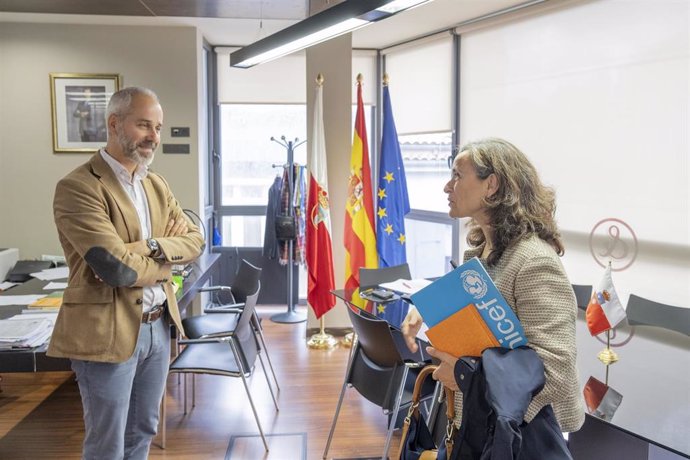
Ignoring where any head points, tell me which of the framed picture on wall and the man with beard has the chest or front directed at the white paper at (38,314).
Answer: the framed picture on wall

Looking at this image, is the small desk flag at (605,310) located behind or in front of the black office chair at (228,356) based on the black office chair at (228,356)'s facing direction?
behind

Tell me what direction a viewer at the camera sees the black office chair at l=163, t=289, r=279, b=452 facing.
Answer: facing to the left of the viewer

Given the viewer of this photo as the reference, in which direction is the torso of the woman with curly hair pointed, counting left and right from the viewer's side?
facing to the left of the viewer

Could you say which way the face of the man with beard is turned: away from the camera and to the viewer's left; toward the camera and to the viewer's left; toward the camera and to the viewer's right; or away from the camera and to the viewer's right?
toward the camera and to the viewer's right

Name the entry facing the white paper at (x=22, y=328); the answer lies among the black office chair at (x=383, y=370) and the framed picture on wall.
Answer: the framed picture on wall

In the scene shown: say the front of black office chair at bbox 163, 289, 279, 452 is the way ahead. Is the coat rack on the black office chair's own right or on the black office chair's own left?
on the black office chair's own right

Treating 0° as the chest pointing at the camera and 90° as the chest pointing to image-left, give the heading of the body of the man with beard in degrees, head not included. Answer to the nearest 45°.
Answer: approximately 315°

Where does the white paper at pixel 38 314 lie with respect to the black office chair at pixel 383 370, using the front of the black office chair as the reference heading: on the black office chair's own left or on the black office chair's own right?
on the black office chair's own left

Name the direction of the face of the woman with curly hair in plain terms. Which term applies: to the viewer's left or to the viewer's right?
to the viewer's left

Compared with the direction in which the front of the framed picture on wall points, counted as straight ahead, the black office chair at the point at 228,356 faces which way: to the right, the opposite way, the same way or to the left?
to the right

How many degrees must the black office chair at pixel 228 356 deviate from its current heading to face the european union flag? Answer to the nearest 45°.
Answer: approximately 135° to its right
